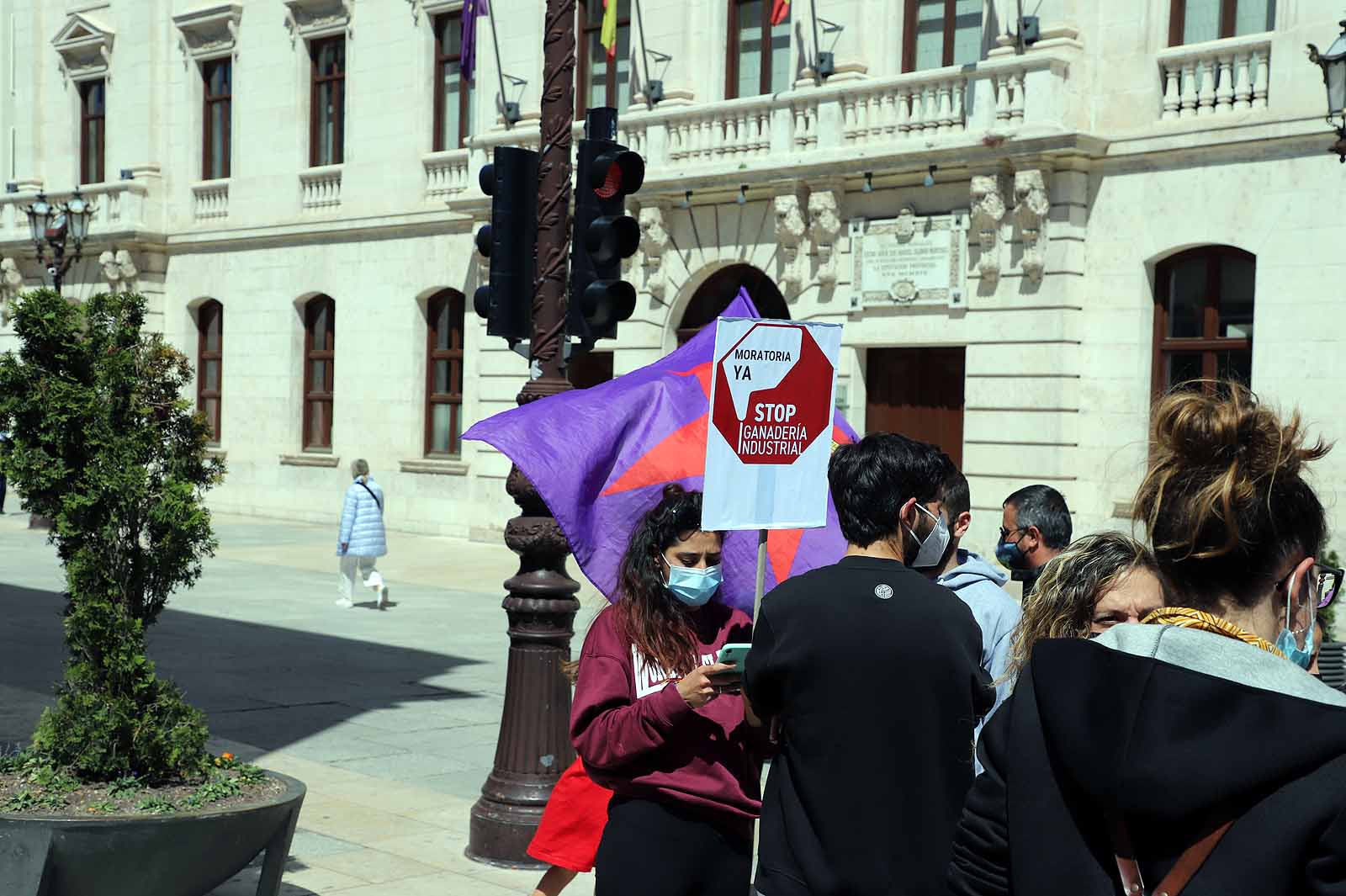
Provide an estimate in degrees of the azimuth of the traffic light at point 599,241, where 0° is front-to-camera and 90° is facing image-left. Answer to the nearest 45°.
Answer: approximately 315°

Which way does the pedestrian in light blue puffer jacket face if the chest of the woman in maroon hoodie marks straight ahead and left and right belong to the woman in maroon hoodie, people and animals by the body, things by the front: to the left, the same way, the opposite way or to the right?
the opposite way

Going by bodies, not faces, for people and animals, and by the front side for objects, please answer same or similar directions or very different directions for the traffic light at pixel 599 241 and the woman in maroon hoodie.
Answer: same or similar directions

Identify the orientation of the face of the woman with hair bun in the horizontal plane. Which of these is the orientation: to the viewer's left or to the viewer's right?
to the viewer's right

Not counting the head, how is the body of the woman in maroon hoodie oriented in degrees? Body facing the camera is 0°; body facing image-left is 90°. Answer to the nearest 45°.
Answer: approximately 315°

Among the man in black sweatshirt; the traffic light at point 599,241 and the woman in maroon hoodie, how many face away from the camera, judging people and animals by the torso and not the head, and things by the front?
1

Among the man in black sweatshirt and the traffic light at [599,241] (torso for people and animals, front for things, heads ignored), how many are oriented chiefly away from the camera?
1

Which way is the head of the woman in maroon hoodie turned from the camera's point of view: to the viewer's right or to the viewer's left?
to the viewer's right

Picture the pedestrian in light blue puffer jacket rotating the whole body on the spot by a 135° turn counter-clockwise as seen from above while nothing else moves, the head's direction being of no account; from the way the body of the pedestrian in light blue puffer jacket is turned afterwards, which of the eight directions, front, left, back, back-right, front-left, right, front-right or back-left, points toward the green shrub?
front

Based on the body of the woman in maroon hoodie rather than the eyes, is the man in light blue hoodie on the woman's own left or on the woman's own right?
on the woman's own left

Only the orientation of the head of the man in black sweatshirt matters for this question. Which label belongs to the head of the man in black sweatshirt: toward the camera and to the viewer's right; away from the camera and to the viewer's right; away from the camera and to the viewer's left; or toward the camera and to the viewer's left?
away from the camera and to the viewer's right

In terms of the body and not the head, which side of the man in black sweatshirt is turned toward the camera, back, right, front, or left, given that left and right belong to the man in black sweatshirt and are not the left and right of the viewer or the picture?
back

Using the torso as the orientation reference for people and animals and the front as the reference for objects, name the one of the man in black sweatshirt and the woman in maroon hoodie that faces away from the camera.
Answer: the man in black sweatshirt

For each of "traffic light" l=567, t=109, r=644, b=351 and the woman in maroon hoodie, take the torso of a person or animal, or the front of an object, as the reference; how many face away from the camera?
0

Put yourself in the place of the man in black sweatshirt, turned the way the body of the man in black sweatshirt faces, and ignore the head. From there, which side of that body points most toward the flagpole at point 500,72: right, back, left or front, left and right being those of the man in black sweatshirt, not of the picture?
front

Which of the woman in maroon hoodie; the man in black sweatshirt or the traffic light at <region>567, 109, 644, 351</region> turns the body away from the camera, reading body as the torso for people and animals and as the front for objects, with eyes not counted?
the man in black sweatshirt
